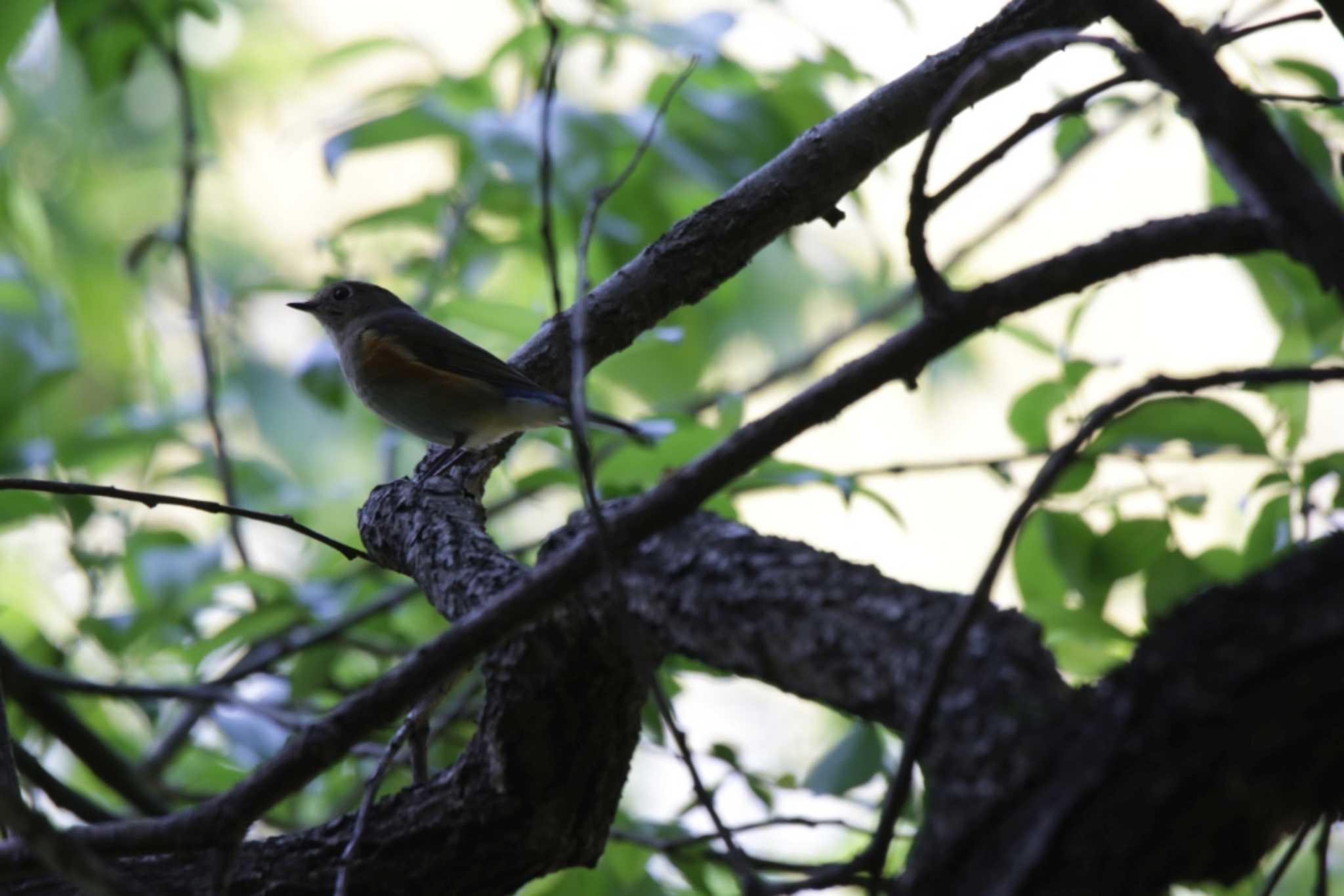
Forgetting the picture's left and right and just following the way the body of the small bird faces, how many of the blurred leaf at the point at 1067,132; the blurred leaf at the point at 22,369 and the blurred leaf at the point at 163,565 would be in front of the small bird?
2

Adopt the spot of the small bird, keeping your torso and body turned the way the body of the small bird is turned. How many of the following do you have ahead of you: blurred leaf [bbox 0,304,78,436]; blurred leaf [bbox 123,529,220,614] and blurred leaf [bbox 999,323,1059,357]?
2

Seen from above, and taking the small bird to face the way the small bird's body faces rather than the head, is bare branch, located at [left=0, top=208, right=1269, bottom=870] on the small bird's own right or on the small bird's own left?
on the small bird's own left

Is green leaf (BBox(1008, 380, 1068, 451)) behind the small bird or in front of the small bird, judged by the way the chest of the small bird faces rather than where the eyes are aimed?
behind

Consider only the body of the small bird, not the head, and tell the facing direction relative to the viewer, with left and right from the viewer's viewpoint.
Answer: facing to the left of the viewer

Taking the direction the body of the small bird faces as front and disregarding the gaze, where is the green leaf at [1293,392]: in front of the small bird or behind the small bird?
behind
